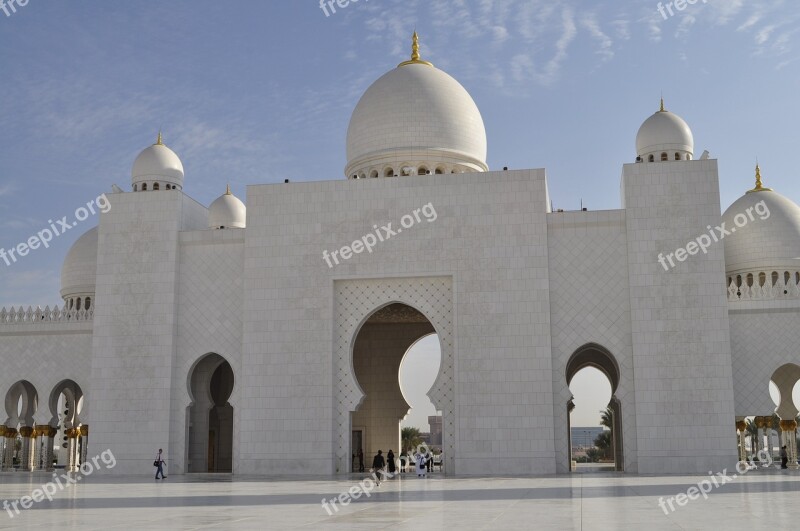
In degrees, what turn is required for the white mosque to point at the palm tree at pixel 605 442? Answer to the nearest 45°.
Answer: approximately 180°

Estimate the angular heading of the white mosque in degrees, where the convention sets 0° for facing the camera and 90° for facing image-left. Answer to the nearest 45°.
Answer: approximately 0°

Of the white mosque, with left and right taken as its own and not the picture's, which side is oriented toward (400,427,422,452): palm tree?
back
